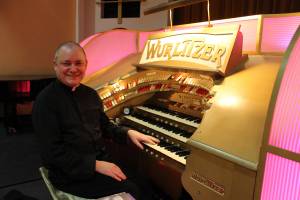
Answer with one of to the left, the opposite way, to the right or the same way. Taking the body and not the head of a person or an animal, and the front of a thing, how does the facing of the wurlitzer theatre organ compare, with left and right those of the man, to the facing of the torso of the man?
to the right

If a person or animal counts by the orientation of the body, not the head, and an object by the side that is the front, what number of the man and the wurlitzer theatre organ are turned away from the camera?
0

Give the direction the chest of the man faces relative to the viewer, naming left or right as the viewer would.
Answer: facing the viewer and to the right of the viewer

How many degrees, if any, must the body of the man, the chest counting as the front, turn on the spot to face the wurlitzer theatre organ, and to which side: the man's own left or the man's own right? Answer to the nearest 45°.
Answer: approximately 45° to the man's own left

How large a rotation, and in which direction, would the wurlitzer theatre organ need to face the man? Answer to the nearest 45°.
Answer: approximately 45° to its right
